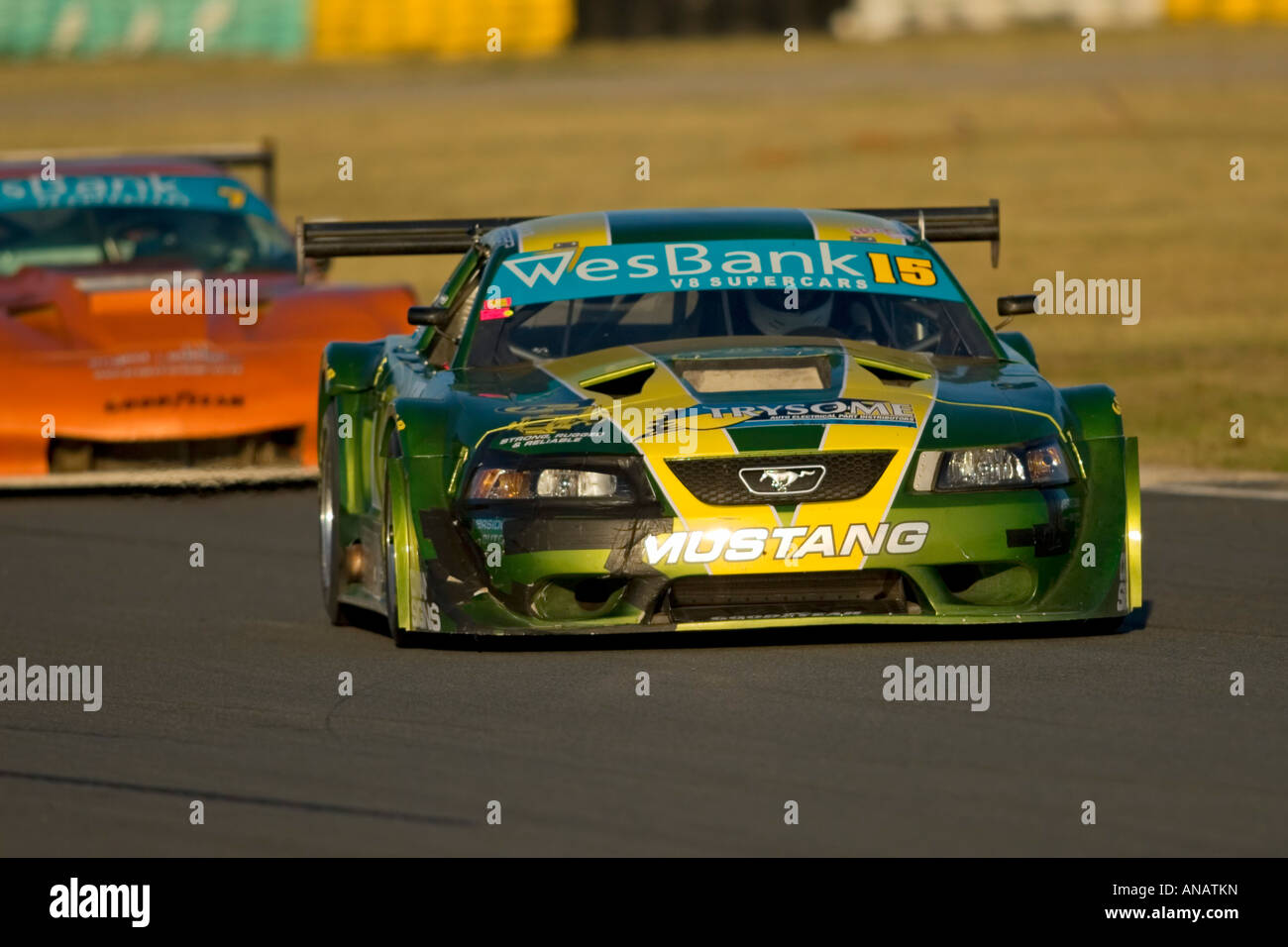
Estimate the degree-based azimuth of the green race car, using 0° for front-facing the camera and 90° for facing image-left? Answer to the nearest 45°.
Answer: approximately 0°

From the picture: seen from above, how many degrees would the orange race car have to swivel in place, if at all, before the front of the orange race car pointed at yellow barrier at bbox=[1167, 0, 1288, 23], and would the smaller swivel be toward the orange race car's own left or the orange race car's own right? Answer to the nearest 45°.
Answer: approximately 135° to the orange race car's own left

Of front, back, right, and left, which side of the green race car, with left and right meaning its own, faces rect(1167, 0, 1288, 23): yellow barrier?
back

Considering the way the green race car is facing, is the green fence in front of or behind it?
behind

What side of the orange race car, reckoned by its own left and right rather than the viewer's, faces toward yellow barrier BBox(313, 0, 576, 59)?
back

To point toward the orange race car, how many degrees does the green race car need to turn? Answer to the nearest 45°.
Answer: approximately 135° to its right

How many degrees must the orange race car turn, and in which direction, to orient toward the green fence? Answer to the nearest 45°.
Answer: approximately 180°

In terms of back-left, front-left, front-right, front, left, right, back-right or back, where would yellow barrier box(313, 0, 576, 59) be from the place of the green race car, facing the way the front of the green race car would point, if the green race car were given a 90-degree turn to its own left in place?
left

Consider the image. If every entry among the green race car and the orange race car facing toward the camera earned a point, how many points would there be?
2

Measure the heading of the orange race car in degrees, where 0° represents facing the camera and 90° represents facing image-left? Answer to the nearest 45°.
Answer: approximately 0°
